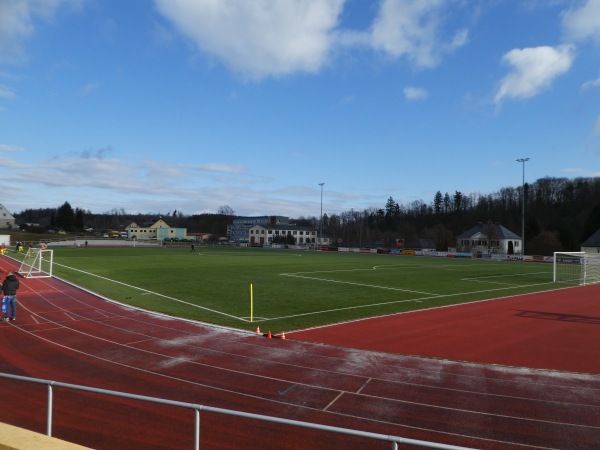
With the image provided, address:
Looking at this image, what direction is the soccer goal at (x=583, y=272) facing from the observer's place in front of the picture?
facing away from the viewer and to the left of the viewer

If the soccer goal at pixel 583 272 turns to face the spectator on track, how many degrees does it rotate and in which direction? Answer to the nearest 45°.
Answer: approximately 90° to its left
